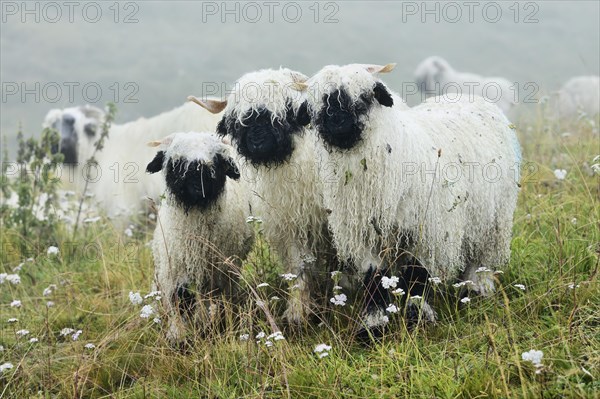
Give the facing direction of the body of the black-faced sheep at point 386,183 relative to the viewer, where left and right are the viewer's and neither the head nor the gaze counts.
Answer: facing the viewer and to the left of the viewer

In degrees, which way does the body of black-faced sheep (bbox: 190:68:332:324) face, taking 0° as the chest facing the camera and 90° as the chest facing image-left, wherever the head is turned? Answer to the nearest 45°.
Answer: approximately 0°

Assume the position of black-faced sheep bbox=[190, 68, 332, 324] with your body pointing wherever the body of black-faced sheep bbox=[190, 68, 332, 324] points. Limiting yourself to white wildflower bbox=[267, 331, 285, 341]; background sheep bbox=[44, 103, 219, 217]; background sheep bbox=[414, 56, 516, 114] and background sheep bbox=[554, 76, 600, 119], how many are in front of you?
1

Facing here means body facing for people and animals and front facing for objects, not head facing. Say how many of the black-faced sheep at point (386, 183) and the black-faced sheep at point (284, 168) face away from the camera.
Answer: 0

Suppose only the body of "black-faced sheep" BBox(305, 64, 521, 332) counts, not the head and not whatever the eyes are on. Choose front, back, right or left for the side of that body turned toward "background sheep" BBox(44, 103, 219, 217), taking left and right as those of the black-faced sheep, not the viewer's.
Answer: right
